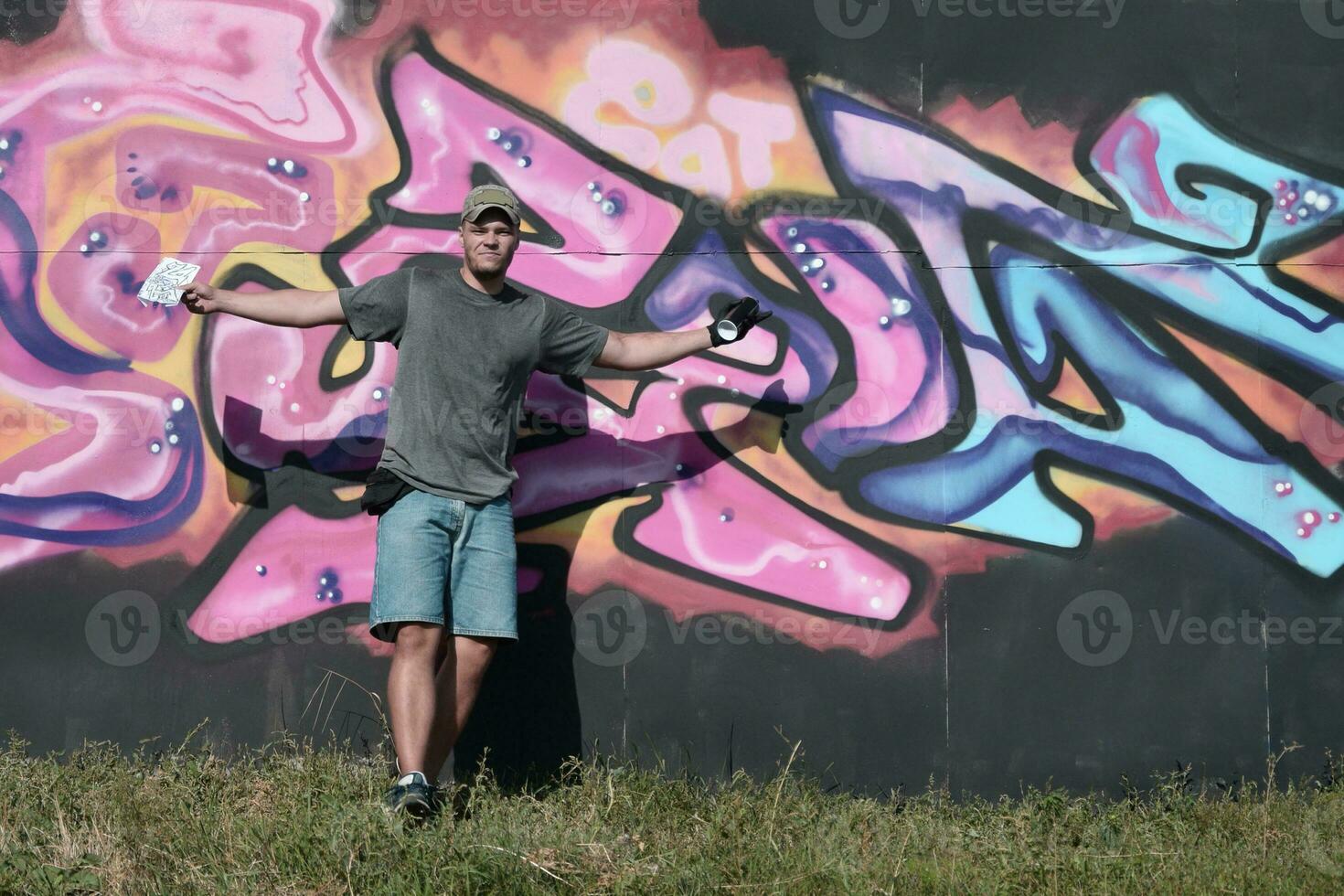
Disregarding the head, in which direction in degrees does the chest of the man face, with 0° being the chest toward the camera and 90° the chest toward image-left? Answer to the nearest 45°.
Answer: approximately 0°
